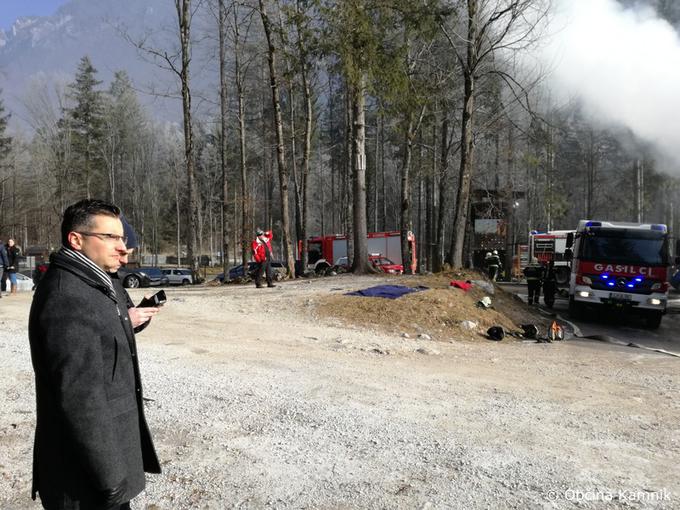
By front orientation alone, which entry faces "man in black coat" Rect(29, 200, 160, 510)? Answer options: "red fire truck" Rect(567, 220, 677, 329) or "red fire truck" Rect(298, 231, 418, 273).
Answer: "red fire truck" Rect(567, 220, 677, 329)

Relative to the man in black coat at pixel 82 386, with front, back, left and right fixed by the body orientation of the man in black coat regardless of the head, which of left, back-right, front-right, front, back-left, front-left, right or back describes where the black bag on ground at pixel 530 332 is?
front-left

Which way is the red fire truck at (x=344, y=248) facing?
to the viewer's left

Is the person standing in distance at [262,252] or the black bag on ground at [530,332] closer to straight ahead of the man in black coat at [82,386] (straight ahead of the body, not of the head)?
the black bag on ground

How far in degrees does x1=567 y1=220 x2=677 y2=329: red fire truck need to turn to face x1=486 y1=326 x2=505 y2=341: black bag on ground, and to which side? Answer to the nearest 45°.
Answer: approximately 45° to its right

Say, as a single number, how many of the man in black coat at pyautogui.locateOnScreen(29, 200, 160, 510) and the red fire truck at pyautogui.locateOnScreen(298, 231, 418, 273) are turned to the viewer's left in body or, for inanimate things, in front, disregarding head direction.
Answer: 1

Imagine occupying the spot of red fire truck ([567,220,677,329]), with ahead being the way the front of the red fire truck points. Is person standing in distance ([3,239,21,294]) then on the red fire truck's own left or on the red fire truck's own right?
on the red fire truck's own right

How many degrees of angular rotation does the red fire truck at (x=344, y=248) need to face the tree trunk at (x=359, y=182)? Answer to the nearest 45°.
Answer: approximately 90° to its left

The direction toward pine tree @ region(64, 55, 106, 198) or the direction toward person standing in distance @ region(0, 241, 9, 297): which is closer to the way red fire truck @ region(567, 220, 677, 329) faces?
the person standing in distance

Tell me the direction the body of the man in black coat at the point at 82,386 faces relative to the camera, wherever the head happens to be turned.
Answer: to the viewer's right

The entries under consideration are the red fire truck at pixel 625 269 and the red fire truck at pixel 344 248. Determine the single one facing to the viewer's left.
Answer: the red fire truck at pixel 344 248

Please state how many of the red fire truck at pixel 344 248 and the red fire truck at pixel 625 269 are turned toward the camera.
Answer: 1

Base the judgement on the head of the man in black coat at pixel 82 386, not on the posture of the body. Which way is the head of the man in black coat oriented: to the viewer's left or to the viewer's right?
to the viewer's right

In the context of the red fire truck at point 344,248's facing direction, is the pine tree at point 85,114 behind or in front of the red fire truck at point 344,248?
in front
